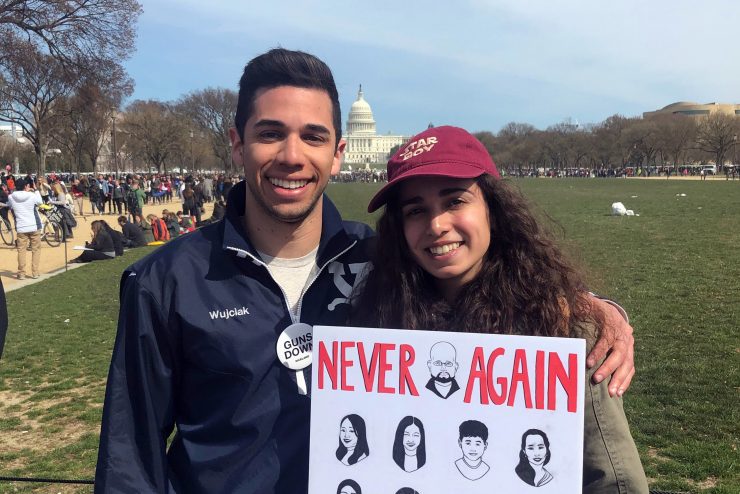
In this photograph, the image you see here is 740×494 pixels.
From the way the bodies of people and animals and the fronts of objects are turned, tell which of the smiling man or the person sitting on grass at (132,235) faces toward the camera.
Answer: the smiling man

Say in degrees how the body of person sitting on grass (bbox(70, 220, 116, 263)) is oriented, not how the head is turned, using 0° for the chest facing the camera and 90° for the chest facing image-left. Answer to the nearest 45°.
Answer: approximately 90°

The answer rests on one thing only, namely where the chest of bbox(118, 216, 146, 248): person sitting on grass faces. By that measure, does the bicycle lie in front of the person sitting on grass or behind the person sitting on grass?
in front

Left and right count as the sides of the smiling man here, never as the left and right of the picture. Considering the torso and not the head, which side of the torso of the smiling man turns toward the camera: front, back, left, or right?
front

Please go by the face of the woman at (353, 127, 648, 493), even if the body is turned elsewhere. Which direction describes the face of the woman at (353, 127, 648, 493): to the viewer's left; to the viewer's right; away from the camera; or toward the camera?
toward the camera

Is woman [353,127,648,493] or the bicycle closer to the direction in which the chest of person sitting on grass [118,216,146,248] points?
the bicycle

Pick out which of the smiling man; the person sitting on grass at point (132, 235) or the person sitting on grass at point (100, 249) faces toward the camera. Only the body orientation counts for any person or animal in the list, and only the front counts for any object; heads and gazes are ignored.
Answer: the smiling man

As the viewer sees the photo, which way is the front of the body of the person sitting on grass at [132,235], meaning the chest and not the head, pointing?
to the viewer's left

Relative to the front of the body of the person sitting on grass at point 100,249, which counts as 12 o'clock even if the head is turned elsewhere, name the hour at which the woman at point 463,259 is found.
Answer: The woman is roughly at 9 o'clock from the person sitting on grass.

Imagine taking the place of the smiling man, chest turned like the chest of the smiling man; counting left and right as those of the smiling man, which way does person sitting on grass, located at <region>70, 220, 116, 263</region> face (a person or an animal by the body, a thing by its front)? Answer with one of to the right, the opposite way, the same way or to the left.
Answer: to the right

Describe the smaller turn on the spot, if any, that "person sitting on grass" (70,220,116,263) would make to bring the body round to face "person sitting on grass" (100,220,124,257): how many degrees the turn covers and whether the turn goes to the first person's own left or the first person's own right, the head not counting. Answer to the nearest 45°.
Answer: approximately 135° to the first person's own right
